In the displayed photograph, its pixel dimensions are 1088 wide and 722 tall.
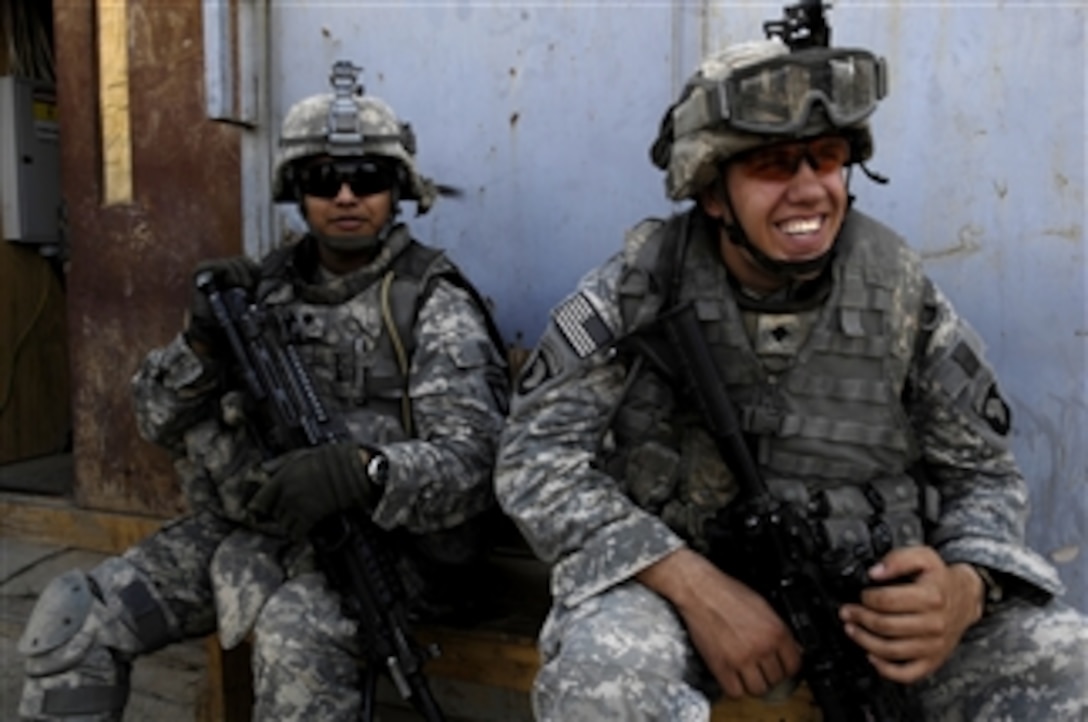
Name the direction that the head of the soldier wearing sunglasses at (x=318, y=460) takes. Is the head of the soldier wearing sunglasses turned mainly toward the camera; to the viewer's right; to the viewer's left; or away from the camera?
toward the camera

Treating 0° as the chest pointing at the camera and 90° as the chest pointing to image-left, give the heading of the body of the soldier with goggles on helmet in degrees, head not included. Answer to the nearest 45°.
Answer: approximately 0°

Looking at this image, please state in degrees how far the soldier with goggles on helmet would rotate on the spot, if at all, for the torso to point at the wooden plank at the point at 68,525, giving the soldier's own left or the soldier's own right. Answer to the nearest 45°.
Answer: approximately 135° to the soldier's own right

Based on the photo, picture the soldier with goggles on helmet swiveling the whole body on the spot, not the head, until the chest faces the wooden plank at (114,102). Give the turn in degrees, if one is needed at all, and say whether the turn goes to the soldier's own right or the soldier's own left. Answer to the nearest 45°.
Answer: approximately 135° to the soldier's own right
